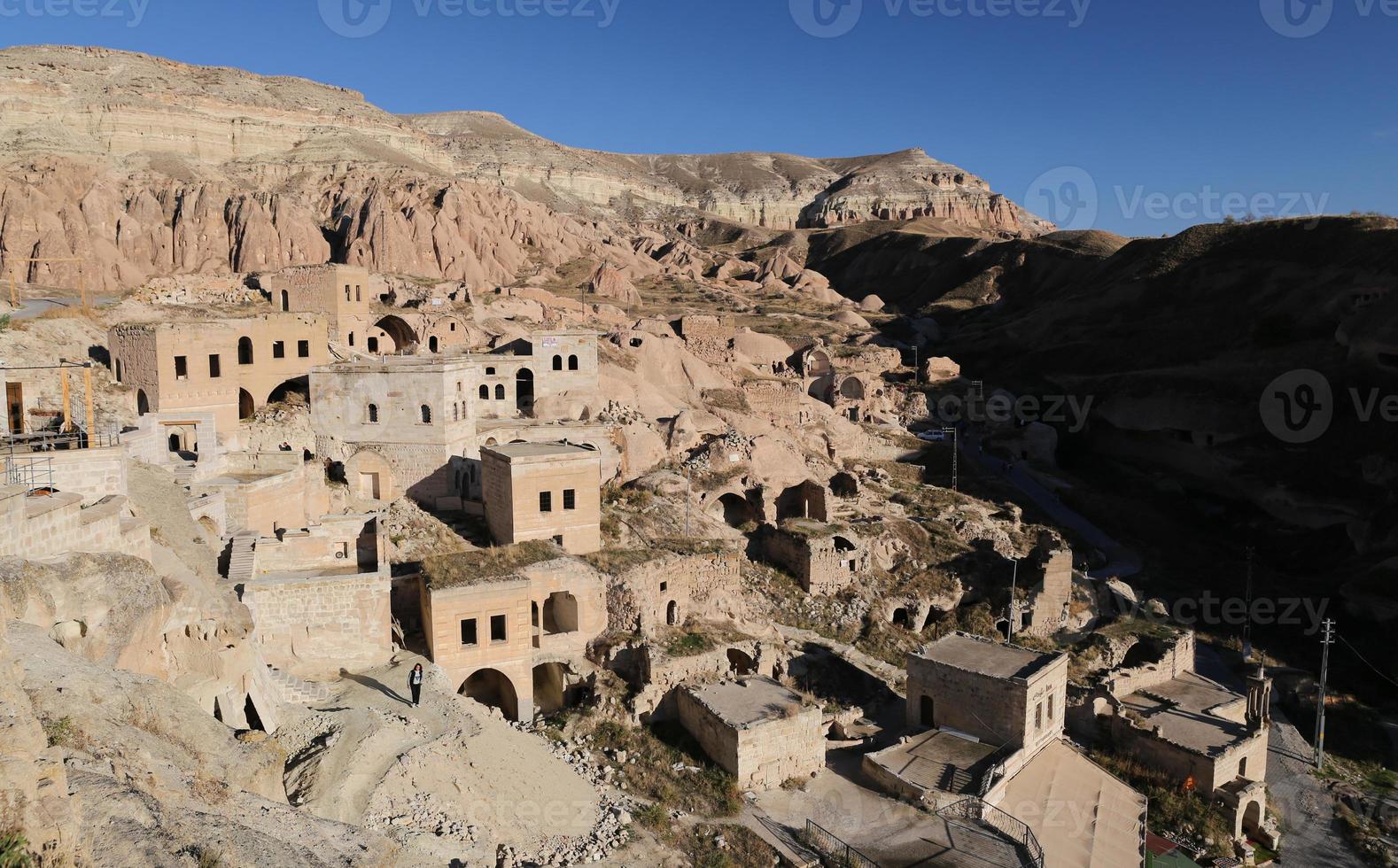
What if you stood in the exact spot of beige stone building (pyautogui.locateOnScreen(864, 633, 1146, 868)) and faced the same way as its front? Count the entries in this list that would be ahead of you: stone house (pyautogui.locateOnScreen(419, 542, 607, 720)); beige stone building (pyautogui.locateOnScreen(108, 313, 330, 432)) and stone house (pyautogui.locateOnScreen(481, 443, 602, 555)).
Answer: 0

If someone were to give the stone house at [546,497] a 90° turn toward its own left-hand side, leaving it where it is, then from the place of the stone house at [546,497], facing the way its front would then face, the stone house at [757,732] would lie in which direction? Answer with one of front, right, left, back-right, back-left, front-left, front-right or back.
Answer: front-right

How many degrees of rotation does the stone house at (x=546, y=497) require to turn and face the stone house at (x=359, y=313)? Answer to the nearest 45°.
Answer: approximately 135° to its right

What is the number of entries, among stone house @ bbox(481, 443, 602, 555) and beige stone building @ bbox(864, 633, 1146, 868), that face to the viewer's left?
0

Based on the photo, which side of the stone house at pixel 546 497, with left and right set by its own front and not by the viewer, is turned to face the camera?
front

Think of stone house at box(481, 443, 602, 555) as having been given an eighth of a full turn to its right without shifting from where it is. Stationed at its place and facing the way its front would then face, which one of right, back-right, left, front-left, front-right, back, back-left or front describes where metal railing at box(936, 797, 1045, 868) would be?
left

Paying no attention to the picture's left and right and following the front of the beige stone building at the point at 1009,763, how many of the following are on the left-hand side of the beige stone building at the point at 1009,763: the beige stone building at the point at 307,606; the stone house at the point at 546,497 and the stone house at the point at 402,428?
0

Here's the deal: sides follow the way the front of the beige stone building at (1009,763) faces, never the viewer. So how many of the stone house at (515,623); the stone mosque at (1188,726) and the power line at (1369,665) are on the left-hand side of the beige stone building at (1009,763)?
2

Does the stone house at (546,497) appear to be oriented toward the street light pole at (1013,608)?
no

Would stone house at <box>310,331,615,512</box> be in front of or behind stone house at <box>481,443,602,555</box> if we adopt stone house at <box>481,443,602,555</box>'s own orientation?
behind

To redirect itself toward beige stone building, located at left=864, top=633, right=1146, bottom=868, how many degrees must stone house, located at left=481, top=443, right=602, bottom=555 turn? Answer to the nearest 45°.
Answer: approximately 45° to its left

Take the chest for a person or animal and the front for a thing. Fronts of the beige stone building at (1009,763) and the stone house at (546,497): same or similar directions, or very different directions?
same or similar directions

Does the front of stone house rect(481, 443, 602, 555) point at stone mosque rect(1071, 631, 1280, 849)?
no

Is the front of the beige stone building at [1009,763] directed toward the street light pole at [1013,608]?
no

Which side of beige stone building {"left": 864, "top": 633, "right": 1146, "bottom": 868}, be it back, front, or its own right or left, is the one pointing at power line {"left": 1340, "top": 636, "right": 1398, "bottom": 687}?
left

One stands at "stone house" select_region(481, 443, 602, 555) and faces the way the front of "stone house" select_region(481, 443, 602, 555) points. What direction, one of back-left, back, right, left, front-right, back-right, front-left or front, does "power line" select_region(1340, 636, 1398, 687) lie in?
left
